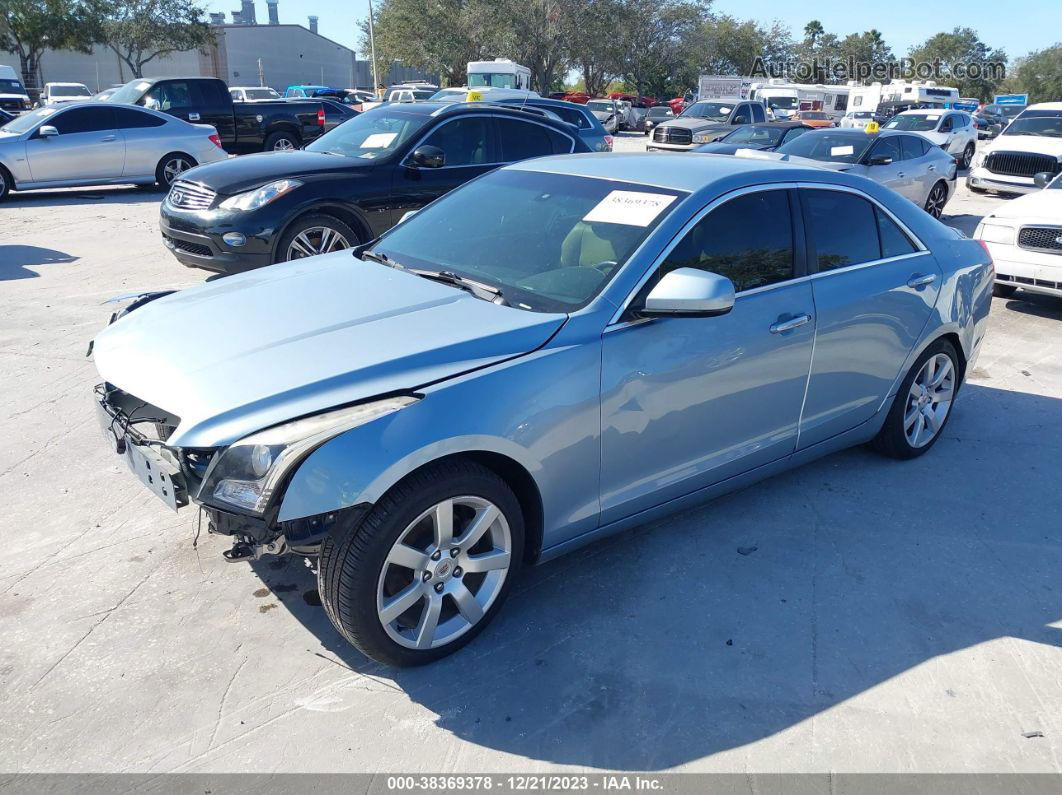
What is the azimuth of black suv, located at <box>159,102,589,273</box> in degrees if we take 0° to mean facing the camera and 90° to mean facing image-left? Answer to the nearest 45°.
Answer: approximately 45°

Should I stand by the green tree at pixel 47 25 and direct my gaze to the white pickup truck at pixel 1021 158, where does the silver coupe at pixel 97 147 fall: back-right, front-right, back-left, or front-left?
front-right

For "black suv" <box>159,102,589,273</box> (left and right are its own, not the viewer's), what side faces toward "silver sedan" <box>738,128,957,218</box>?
back

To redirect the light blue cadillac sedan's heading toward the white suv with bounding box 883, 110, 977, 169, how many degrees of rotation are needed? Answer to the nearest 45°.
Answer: approximately 180°

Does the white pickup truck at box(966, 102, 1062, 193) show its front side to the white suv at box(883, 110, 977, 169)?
no

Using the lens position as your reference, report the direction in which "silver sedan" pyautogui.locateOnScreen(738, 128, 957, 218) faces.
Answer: facing the viewer and to the left of the viewer

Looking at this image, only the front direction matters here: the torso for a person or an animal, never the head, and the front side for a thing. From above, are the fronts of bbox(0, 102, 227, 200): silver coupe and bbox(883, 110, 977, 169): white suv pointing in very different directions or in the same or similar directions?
same or similar directions

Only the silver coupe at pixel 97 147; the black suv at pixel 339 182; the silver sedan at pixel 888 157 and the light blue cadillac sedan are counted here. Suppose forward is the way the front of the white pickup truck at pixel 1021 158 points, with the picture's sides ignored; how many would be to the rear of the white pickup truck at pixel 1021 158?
0

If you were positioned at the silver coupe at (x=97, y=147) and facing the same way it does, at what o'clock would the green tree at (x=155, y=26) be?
The green tree is roughly at 3 o'clock from the silver coupe.

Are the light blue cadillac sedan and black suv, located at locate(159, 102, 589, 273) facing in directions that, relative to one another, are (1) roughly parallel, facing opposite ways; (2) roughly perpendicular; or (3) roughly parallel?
roughly parallel

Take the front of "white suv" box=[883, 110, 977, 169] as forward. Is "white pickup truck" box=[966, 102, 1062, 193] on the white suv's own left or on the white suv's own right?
on the white suv's own left

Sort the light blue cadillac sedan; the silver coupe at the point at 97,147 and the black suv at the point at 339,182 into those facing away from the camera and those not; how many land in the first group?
0

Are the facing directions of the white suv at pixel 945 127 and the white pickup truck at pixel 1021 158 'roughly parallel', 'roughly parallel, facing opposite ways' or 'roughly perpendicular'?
roughly parallel

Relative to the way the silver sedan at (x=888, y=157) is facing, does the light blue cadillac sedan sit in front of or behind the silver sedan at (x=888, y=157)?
in front

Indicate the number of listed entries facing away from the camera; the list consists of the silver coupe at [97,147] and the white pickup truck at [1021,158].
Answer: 0

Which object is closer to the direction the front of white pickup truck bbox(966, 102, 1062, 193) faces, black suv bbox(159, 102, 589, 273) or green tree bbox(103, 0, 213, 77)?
the black suv

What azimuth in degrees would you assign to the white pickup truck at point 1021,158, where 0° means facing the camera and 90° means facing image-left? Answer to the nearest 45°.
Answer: approximately 45°

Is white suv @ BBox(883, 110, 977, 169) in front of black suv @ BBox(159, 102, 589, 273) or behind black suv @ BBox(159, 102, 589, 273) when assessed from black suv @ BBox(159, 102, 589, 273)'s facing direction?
behind
